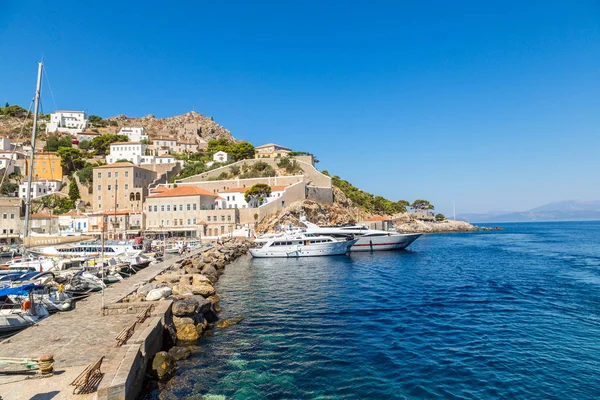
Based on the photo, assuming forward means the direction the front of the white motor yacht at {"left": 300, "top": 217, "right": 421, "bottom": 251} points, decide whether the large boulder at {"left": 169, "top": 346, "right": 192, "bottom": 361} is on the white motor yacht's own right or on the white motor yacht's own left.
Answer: on the white motor yacht's own right

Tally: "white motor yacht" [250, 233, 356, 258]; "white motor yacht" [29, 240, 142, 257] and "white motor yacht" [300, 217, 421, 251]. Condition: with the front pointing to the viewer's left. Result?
1

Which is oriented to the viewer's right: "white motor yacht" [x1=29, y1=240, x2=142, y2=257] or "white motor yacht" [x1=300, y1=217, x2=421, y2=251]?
"white motor yacht" [x1=300, y1=217, x2=421, y2=251]

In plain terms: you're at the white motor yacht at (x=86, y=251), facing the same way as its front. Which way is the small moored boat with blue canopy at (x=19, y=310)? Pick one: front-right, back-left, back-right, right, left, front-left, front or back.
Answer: left

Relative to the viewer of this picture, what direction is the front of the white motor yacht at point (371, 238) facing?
facing to the right of the viewer

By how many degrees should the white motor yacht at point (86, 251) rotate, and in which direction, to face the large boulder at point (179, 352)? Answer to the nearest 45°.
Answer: approximately 90° to its left

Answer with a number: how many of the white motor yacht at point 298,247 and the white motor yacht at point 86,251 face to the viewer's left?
1
